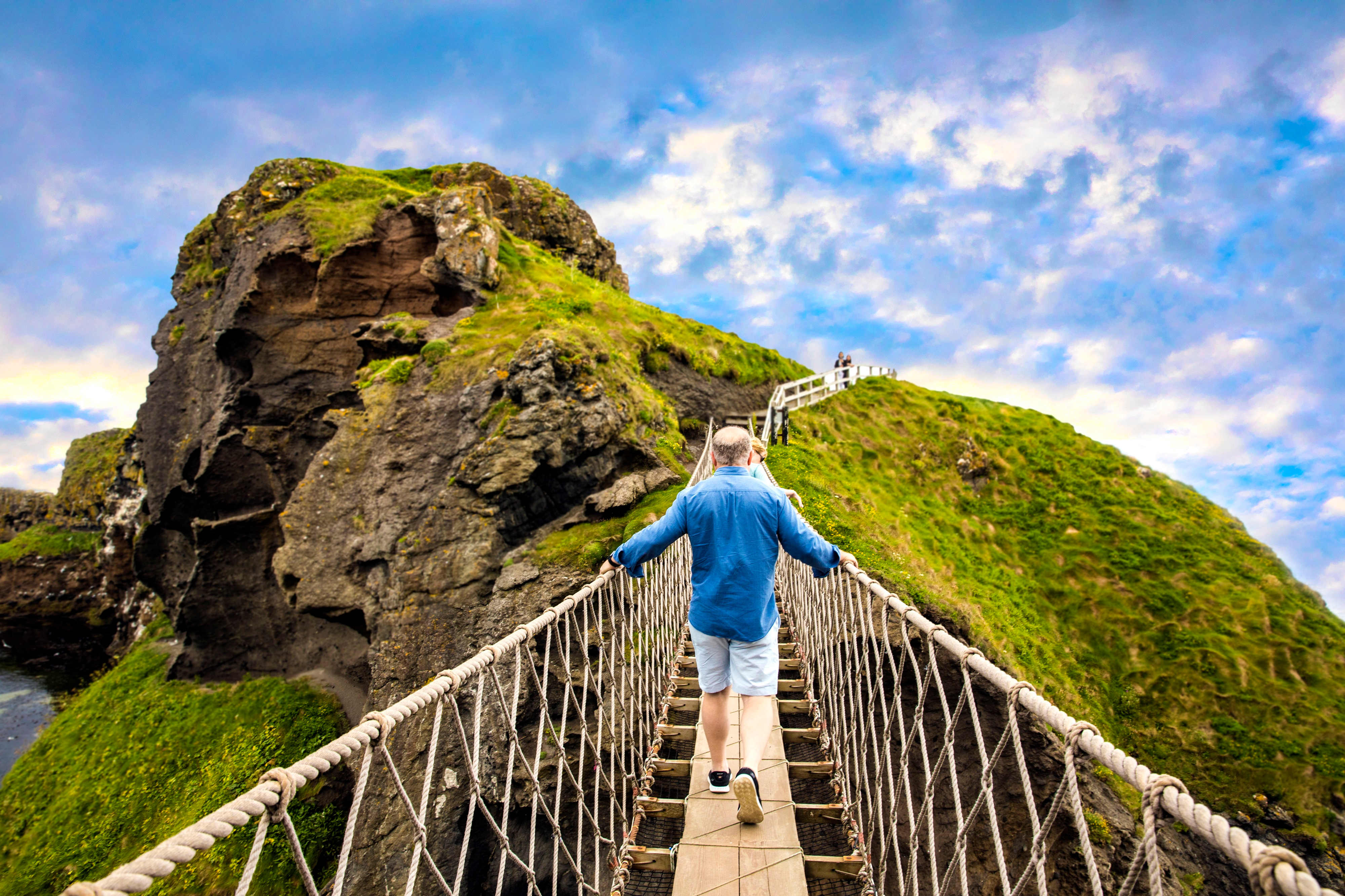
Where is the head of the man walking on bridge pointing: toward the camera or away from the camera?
away from the camera

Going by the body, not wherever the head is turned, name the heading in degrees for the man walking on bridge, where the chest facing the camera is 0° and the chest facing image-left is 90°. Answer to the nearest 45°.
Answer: approximately 180°
